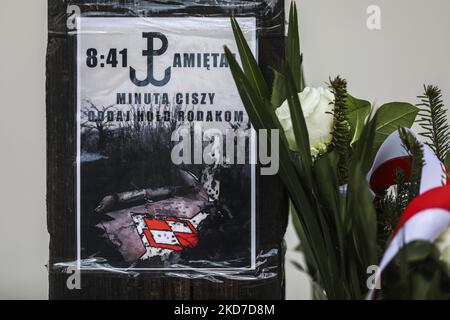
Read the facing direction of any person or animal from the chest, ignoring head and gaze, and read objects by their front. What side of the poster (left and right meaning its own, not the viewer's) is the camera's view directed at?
front
